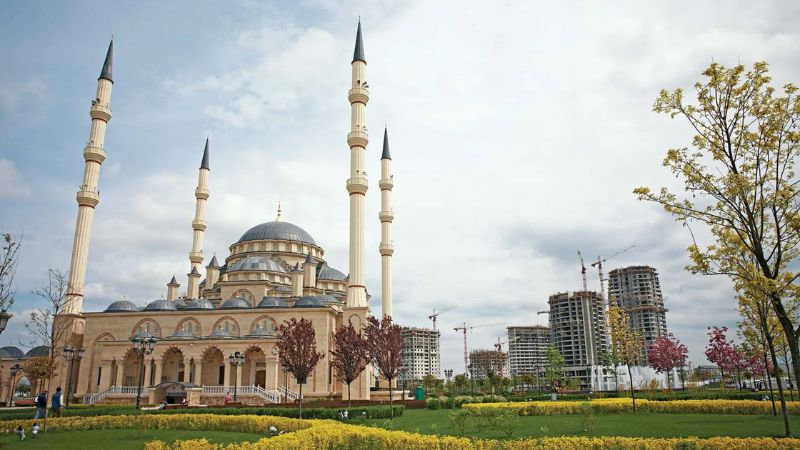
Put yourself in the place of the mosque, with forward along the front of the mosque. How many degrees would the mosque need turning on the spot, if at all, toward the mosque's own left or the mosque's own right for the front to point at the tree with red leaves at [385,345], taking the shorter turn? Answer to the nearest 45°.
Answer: approximately 45° to the mosque's own left

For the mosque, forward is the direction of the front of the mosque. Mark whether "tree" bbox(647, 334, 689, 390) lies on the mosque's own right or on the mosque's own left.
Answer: on the mosque's own left

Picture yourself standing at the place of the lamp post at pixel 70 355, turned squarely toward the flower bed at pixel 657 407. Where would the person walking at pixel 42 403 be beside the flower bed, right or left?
right

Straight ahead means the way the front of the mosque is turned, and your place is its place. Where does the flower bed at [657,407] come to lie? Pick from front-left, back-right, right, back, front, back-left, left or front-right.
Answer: front-left

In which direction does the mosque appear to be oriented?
toward the camera

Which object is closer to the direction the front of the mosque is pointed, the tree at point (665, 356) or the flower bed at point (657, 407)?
the flower bed

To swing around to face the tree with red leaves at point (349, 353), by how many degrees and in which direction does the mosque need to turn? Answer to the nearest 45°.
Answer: approximately 45° to its left

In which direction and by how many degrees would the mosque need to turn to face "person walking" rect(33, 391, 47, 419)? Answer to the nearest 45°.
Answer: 0° — it already faces them

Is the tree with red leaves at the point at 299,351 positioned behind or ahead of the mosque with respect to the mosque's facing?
ahead

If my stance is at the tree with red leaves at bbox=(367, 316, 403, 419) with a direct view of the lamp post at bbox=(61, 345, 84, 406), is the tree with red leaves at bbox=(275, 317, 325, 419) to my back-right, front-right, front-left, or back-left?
front-left

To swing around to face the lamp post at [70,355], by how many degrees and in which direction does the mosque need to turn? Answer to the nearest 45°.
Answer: approximately 45° to its right

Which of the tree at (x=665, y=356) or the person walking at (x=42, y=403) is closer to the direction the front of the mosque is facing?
the person walking
